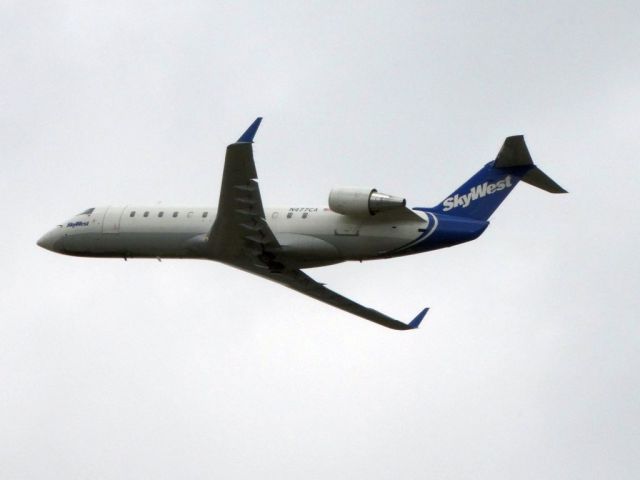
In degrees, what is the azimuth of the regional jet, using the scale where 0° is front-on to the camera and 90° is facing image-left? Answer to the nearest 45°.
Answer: approximately 90°
